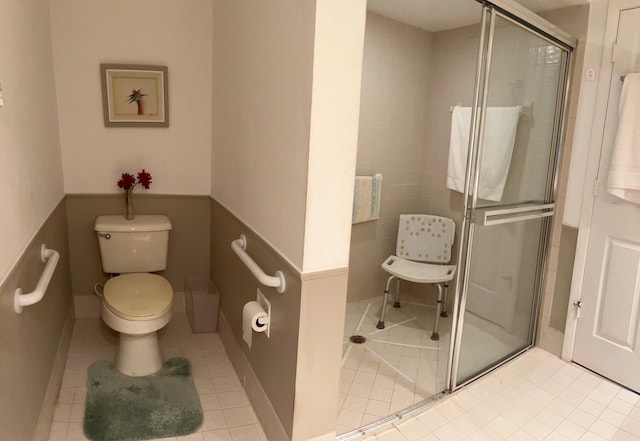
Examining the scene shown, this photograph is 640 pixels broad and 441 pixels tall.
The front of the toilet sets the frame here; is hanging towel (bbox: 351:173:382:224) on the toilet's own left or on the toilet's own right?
on the toilet's own left

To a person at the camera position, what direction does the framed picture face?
facing the viewer

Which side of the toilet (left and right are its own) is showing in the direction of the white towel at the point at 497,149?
left

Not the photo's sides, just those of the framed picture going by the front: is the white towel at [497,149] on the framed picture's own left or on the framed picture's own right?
on the framed picture's own left

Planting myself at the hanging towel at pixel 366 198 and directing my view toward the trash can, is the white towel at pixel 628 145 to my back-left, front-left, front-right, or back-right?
back-left

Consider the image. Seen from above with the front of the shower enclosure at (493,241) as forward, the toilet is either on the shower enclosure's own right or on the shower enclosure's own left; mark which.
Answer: on the shower enclosure's own right

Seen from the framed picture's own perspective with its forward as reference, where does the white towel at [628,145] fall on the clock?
The white towel is roughly at 10 o'clock from the framed picture.

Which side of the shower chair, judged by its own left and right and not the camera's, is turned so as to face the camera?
front

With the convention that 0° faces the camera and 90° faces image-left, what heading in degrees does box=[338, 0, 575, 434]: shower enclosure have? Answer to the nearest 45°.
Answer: approximately 315°

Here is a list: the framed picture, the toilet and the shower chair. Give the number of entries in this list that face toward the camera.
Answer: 3
